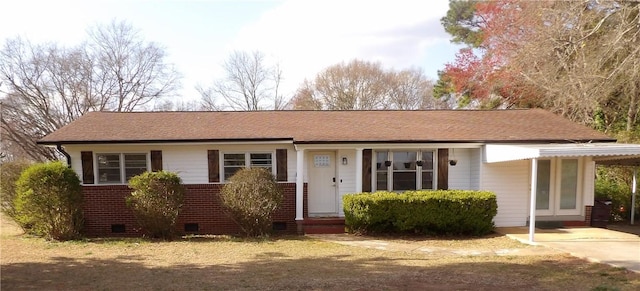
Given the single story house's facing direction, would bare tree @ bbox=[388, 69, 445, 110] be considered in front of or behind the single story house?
behind

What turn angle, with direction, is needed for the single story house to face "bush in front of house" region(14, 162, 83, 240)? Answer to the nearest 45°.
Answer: approximately 90° to its right

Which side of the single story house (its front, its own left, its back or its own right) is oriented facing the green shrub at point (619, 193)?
left

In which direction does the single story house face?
toward the camera

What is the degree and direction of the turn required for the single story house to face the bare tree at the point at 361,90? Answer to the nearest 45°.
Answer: approximately 180°

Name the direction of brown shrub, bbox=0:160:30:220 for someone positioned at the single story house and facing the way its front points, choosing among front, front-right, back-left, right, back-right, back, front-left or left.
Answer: right

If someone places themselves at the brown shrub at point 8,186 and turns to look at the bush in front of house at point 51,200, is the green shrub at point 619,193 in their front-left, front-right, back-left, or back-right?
front-left

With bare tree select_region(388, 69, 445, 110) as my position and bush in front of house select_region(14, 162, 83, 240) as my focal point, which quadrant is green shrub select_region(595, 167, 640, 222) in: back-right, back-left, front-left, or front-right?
front-left
